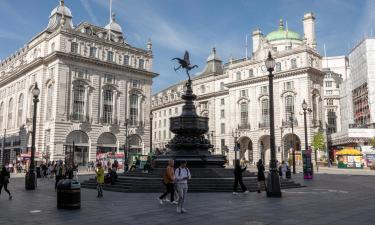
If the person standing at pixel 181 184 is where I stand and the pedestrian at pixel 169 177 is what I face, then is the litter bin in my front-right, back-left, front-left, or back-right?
front-left

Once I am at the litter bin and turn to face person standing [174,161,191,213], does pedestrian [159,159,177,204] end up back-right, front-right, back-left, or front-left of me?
front-left

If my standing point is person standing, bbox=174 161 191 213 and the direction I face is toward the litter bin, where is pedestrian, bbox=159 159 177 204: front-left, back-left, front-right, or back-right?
front-right

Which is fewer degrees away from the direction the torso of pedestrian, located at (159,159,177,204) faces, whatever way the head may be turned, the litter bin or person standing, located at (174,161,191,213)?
the person standing
